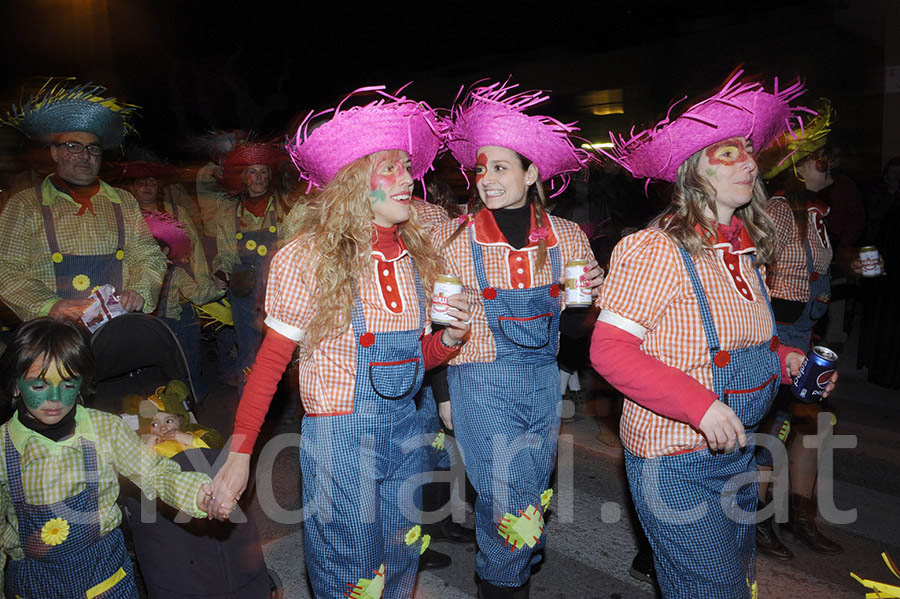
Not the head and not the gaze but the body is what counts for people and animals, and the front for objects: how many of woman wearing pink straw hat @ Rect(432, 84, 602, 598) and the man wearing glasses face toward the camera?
2

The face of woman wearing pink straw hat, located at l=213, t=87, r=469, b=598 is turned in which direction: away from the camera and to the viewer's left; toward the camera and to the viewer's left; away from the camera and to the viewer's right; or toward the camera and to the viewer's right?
toward the camera and to the viewer's right

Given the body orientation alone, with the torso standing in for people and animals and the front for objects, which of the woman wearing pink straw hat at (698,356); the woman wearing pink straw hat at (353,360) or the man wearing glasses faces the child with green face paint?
the man wearing glasses

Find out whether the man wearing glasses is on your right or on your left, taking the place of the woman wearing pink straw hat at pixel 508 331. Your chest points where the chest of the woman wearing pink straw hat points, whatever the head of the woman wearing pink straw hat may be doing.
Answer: on your right

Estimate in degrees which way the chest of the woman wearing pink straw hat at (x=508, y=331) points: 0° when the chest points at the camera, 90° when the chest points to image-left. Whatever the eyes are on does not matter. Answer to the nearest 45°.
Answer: approximately 0°

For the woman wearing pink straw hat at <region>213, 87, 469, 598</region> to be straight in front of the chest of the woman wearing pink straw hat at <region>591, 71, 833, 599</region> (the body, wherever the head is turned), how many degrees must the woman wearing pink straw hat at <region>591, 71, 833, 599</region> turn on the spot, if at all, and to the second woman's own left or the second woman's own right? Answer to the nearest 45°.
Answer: approximately 135° to the second woman's own right
